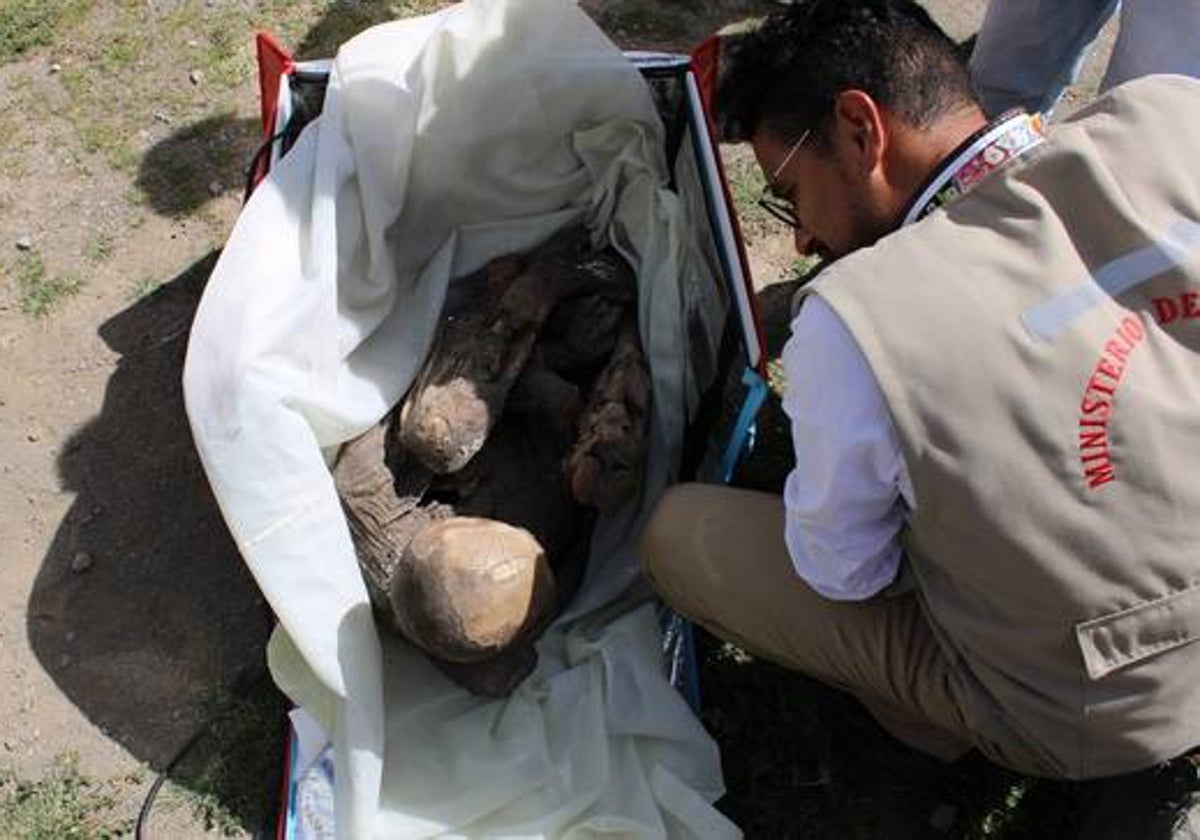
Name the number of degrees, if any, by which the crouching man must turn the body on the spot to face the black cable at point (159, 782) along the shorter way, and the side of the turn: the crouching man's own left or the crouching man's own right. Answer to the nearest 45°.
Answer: approximately 45° to the crouching man's own left

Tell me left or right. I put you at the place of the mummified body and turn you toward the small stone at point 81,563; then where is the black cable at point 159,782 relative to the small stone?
left

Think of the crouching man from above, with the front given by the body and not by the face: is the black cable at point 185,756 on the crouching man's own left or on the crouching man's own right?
on the crouching man's own left

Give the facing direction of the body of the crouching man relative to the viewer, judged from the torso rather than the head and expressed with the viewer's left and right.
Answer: facing away from the viewer and to the left of the viewer

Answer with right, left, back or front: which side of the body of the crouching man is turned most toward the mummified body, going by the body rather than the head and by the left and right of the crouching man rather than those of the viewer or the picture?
front
